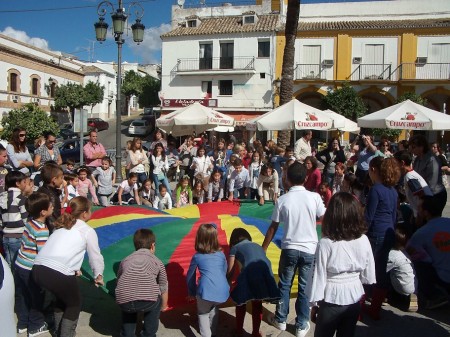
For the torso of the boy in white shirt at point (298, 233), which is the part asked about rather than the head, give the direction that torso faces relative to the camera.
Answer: away from the camera

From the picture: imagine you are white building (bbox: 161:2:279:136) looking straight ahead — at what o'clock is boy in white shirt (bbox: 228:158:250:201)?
The boy in white shirt is roughly at 12 o'clock from the white building.

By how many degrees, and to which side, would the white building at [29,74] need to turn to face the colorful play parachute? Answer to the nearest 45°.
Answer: approximately 45° to its right

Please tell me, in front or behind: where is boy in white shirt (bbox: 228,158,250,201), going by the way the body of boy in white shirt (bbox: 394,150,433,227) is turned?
in front

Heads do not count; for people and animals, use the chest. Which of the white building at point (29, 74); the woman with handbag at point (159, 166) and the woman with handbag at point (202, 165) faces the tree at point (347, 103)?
the white building

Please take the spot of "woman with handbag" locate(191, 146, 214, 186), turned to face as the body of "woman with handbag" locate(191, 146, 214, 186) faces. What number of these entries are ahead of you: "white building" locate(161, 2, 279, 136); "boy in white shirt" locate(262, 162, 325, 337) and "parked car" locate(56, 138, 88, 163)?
1

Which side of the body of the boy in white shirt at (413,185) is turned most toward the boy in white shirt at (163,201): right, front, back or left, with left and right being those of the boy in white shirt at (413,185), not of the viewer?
front

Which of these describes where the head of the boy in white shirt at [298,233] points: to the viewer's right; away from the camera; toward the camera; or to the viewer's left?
away from the camera

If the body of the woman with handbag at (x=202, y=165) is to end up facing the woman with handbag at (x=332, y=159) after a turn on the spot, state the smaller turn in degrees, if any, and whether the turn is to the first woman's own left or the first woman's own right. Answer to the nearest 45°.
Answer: approximately 90° to the first woman's own left

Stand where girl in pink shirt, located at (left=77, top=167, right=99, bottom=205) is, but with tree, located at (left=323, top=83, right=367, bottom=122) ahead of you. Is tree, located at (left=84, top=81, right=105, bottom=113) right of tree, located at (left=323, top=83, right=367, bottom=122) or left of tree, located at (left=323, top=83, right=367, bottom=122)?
left

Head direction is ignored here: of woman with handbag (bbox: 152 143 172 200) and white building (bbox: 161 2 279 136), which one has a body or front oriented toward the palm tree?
the white building

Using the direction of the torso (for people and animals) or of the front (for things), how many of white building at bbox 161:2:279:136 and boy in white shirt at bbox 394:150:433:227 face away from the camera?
0
